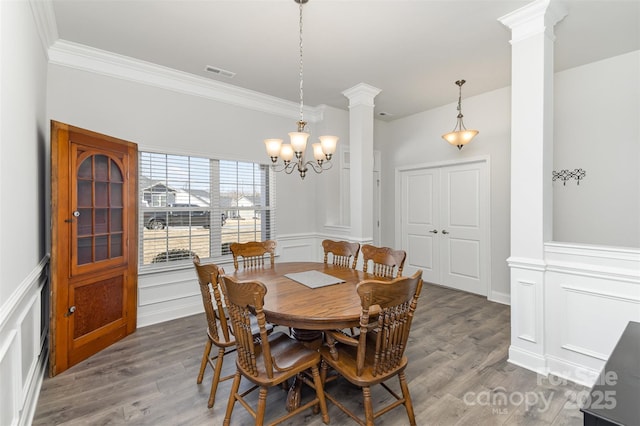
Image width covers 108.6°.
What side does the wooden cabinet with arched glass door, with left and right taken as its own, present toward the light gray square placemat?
front

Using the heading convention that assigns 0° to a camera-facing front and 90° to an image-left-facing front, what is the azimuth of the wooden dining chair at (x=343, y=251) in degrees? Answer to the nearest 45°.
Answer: approximately 45°

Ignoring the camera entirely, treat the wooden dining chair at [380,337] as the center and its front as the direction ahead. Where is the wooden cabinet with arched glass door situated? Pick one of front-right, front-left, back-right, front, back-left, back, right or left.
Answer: front-left

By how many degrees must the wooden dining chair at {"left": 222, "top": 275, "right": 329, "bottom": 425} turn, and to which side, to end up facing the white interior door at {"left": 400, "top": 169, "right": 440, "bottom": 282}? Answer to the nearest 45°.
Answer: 0° — it already faces it

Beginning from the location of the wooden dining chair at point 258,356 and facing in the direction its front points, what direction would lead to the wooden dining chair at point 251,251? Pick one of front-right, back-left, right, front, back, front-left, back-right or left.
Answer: front-left

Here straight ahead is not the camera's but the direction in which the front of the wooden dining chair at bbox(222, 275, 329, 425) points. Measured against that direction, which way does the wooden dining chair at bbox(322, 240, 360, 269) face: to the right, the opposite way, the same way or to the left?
the opposite way

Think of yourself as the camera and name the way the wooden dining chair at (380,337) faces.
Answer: facing away from the viewer and to the left of the viewer

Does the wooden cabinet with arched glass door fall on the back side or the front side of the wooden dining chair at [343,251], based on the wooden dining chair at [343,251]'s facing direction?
on the front side

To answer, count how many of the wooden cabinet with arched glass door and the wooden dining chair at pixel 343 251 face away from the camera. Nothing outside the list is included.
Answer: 0

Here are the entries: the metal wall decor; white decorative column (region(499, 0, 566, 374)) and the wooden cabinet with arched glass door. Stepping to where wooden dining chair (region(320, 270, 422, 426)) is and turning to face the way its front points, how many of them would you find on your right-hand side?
2

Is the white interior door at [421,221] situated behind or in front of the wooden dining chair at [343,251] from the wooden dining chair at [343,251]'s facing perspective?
behind

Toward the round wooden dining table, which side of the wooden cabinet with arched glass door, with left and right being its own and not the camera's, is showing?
front

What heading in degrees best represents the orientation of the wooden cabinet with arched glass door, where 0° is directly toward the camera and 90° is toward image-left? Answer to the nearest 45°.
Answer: approximately 315°

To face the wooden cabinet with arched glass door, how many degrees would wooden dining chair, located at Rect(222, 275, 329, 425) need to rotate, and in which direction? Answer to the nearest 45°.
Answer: approximately 90° to its left

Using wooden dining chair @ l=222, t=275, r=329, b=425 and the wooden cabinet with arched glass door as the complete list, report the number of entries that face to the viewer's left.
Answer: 0

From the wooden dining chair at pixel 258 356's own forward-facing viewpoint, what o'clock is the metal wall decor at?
The metal wall decor is roughly at 1 o'clock from the wooden dining chair.

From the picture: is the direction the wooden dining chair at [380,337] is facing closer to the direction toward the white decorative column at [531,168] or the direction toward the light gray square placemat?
the light gray square placemat

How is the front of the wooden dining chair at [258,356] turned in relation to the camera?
facing away from the viewer and to the right of the viewer
